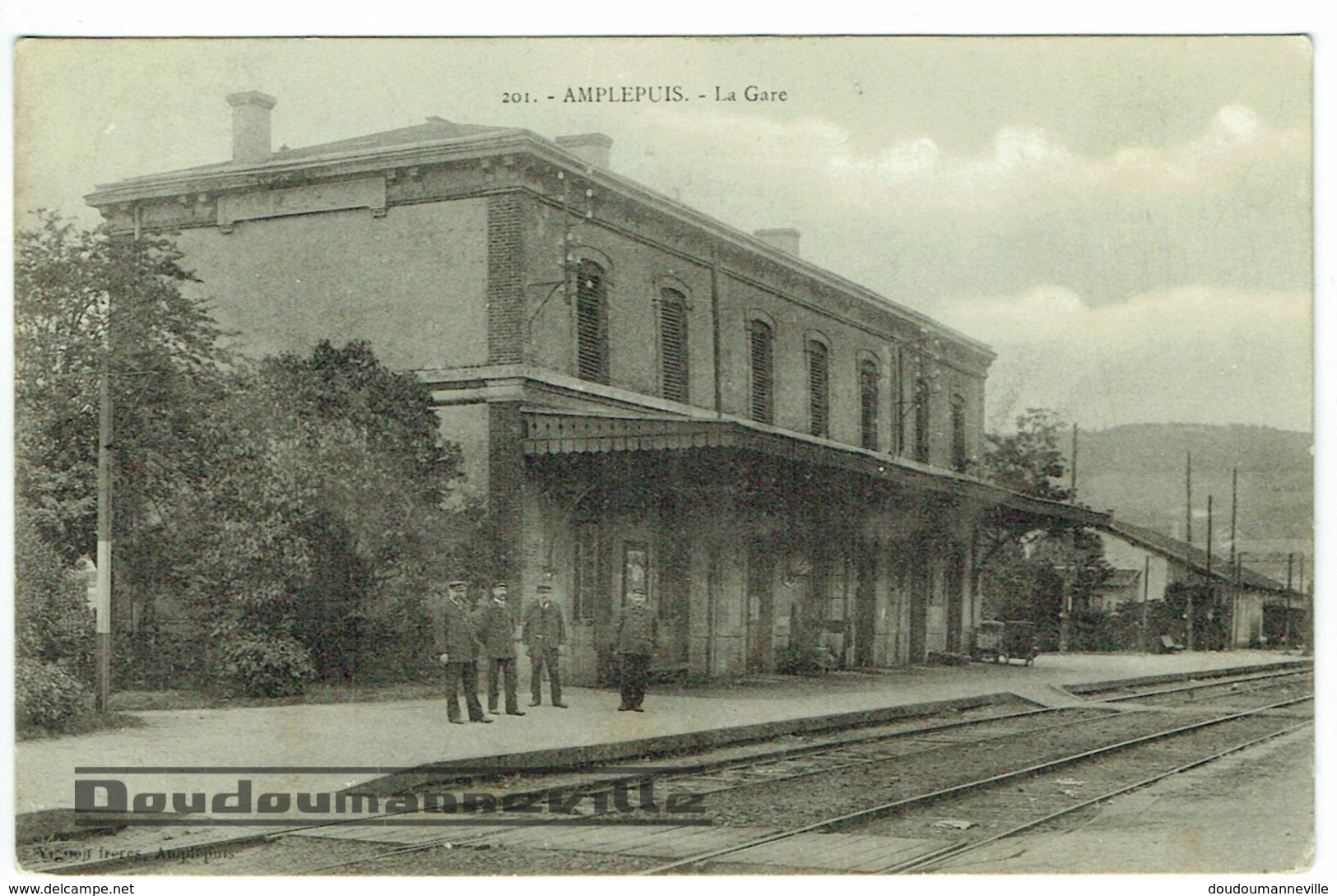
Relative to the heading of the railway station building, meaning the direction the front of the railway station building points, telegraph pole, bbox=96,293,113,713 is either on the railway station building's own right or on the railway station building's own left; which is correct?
on the railway station building's own right

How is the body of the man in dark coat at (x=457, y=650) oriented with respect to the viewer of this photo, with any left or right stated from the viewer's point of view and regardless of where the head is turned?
facing the viewer and to the right of the viewer

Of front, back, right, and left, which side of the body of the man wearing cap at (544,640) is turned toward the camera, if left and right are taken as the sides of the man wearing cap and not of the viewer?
front

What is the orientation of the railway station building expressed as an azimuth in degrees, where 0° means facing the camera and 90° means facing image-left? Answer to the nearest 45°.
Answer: approximately 315°

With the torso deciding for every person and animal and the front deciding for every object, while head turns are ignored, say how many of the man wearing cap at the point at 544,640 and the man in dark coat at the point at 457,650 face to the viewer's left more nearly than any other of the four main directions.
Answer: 0
